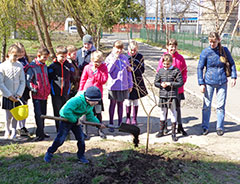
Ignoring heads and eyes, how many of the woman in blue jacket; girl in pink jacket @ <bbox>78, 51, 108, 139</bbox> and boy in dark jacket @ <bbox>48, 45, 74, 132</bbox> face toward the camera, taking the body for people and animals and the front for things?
3

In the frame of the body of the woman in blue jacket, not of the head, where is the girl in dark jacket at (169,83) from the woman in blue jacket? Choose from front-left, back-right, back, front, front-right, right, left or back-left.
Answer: front-right

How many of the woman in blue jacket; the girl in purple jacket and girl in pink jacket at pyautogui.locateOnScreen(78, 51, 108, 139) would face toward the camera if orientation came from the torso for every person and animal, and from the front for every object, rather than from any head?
3

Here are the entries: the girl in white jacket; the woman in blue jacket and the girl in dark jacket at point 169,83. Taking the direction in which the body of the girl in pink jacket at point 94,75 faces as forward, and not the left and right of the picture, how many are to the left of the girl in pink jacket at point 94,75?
2

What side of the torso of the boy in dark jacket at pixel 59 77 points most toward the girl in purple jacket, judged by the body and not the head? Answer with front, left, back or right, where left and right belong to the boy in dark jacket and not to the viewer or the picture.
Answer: left

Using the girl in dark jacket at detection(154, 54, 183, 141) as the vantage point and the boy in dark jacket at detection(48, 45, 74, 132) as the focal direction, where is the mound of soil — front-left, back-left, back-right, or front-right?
front-left

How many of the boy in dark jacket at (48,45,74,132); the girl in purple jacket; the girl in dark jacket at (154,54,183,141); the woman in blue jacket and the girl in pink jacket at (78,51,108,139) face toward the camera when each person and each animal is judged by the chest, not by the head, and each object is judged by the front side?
5

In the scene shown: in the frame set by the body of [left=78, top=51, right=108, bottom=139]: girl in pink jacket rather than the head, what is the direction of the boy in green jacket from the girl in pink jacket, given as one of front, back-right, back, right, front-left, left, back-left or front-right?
front

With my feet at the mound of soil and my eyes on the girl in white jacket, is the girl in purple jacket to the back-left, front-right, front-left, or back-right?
front-right

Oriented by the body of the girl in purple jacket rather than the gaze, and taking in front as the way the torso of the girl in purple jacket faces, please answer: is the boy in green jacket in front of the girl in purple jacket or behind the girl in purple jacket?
in front

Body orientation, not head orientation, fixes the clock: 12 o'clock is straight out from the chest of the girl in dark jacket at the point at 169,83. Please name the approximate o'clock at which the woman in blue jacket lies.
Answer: The woman in blue jacket is roughly at 8 o'clock from the girl in dark jacket.

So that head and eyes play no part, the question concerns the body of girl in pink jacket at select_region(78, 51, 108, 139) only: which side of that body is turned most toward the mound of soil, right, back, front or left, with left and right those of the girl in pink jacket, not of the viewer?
front

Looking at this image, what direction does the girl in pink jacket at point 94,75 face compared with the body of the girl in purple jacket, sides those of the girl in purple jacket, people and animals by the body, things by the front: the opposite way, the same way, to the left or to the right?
the same way

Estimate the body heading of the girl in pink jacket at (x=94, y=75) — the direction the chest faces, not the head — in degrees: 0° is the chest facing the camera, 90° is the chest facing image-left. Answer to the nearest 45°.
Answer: approximately 0°

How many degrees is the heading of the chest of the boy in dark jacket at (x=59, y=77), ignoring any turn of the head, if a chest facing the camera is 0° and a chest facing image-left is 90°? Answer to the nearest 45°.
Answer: approximately 0°

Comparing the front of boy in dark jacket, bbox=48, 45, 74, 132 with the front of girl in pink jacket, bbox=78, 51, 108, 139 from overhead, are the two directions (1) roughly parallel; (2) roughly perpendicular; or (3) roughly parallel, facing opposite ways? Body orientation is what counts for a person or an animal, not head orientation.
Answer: roughly parallel

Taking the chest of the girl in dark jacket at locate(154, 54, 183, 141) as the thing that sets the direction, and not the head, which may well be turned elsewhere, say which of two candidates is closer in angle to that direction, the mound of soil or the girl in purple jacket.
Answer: the mound of soil

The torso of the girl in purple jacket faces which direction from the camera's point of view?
toward the camera

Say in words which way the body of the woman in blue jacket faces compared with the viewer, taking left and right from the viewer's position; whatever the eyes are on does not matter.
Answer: facing the viewer
